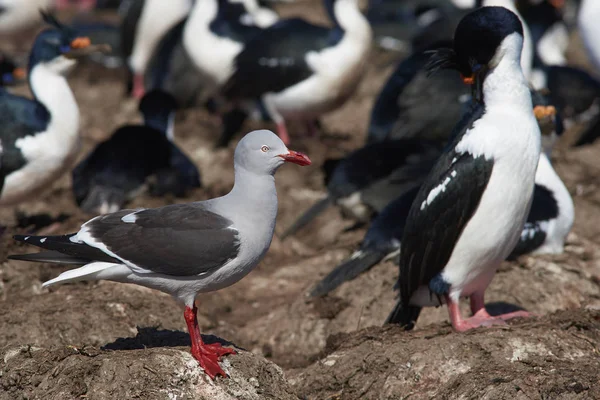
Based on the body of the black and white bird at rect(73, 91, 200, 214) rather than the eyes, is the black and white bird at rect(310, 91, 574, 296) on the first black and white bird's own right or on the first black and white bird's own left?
on the first black and white bird's own right

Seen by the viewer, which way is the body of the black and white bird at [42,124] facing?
to the viewer's right

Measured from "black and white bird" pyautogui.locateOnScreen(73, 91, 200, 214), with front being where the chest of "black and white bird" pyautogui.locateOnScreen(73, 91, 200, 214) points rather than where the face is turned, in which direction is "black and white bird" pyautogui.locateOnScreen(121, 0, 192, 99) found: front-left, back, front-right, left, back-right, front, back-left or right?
front-left

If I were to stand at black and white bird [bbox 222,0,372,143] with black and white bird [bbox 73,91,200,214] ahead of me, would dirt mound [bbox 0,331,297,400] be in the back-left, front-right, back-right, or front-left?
front-left

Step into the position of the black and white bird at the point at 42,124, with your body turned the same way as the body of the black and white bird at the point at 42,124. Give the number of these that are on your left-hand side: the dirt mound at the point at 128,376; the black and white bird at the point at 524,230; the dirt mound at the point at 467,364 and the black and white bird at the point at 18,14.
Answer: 1
